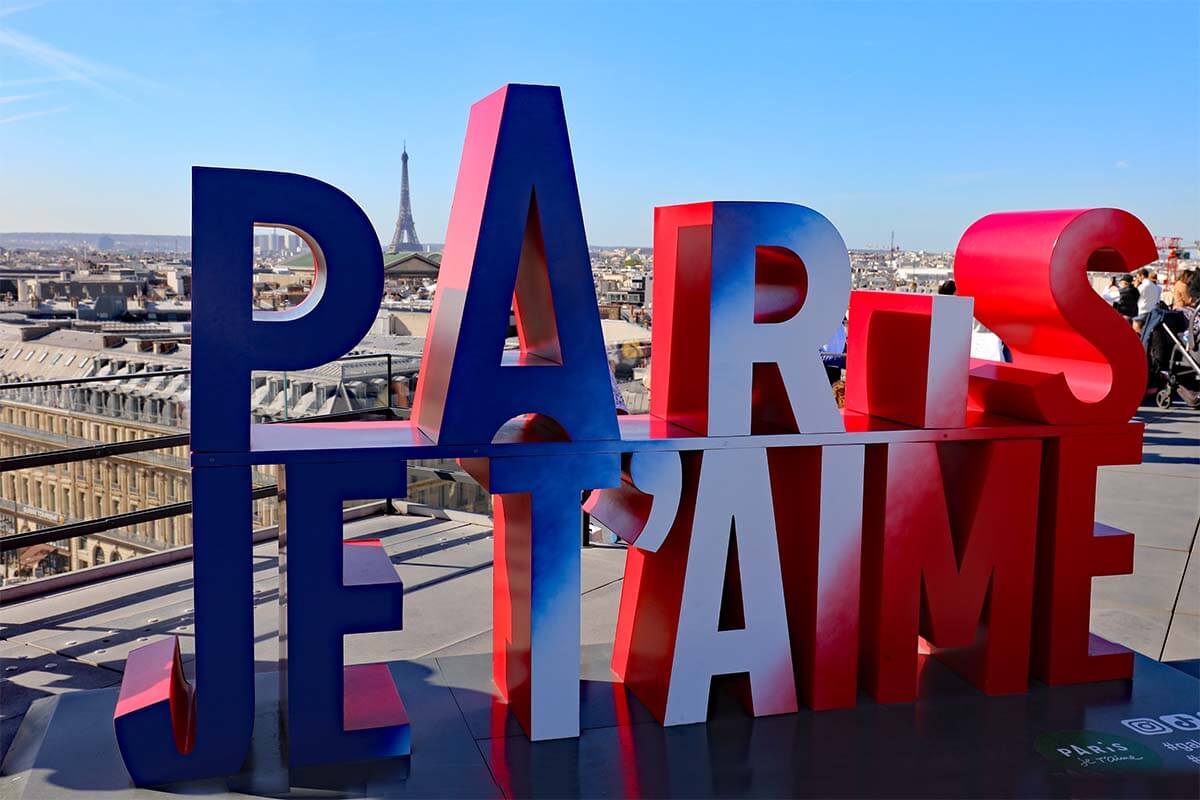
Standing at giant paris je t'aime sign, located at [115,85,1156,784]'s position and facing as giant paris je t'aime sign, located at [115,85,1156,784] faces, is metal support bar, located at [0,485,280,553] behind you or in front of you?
behind

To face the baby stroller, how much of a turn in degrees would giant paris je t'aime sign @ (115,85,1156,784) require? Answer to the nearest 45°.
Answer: approximately 90° to its left

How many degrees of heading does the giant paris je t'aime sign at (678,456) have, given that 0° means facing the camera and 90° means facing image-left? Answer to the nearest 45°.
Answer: approximately 315°

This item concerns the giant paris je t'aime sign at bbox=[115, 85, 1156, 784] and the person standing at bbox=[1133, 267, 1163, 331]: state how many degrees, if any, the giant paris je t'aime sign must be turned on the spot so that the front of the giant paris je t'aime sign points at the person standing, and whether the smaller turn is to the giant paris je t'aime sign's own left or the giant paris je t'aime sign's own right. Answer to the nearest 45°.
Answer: approximately 90° to the giant paris je t'aime sign's own left

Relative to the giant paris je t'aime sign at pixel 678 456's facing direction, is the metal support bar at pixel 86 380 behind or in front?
behind
